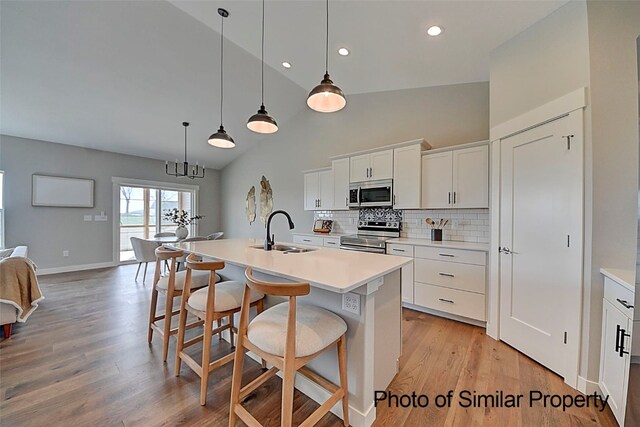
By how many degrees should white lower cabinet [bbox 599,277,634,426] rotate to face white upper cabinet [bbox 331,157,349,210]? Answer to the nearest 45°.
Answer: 0° — it already faces it

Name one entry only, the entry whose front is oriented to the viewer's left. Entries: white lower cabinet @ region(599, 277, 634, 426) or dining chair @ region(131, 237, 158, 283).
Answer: the white lower cabinet

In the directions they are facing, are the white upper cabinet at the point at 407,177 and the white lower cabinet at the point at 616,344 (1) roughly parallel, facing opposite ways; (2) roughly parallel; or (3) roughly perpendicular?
roughly perpendicular

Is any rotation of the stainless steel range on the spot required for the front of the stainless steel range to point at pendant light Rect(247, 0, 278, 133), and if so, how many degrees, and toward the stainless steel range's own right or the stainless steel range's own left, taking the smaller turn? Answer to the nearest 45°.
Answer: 0° — it already faces it

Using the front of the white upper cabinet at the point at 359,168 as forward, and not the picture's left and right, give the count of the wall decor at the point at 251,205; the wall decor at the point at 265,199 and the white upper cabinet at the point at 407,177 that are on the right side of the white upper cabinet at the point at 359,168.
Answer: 2

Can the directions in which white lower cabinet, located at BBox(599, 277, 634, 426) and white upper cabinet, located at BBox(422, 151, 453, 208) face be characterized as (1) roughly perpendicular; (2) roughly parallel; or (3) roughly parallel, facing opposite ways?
roughly perpendicular

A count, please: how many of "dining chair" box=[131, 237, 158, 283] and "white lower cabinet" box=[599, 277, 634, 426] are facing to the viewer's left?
1

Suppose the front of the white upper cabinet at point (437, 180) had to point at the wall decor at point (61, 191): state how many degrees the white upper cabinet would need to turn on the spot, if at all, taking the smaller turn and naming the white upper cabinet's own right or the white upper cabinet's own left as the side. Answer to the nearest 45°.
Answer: approximately 45° to the white upper cabinet's own right

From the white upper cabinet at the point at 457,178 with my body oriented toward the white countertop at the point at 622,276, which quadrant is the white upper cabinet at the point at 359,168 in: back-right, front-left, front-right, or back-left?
back-right

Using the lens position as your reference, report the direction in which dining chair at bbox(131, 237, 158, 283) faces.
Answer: facing away from the viewer and to the right of the viewer

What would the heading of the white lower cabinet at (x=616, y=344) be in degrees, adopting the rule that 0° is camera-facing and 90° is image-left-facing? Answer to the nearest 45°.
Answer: approximately 90°

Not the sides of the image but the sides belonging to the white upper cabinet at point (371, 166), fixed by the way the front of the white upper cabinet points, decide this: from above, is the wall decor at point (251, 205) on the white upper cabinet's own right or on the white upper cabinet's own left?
on the white upper cabinet's own right
